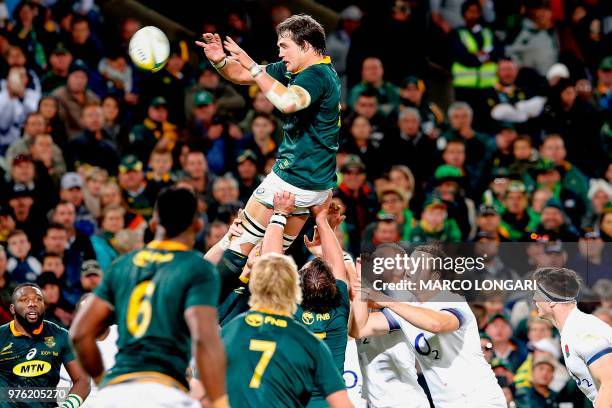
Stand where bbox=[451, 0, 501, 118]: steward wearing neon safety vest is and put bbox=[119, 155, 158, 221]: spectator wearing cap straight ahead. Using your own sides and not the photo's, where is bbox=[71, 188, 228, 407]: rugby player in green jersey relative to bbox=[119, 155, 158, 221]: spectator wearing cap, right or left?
left

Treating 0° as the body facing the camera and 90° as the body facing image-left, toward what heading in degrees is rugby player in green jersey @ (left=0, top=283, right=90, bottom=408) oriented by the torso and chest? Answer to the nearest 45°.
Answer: approximately 0°

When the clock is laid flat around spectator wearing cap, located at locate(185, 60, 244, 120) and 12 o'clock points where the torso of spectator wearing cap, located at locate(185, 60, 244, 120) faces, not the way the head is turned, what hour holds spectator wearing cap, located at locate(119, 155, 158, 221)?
spectator wearing cap, located at locate(119, 155, 158, 221) is roughly at 1 o'clock from spectator wearing cap, located at locate(185, 60, 244, 120).

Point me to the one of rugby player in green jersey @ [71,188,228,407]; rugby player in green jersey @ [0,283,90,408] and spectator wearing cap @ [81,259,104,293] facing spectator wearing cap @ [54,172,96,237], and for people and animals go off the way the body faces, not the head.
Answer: rugby player in green jersey @ [71,188,228,407]

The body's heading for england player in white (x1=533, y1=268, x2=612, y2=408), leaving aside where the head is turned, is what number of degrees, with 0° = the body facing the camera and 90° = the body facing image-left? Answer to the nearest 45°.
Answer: approximately 90°

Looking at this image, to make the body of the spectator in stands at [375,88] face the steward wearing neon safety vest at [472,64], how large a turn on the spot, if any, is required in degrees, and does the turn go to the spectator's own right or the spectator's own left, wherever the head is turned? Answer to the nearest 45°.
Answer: approximately 135° to the spectator's own left

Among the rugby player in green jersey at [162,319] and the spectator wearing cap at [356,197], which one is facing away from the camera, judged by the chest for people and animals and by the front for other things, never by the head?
the rugby player in green jersey

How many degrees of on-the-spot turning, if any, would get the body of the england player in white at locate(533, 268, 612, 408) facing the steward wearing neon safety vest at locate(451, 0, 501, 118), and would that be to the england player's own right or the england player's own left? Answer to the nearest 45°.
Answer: approximately 90° to the england player's own right

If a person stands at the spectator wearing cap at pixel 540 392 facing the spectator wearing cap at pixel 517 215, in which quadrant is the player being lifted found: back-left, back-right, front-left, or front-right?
back-left

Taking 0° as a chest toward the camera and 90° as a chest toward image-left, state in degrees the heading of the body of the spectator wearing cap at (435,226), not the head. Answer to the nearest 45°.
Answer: approximately 0°

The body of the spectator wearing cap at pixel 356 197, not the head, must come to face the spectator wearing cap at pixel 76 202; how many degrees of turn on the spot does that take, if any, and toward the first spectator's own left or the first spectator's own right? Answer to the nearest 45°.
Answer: approximately 90° to the first spectator's own right

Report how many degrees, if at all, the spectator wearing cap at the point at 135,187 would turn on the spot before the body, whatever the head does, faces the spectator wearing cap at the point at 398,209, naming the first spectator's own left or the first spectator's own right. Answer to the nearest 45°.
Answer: approximately 90° to the first spectator's own left
